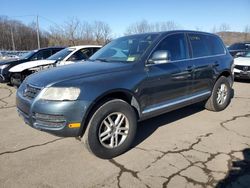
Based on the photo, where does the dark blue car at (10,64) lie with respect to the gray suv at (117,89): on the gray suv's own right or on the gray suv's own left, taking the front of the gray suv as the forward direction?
on the gray suv's own right

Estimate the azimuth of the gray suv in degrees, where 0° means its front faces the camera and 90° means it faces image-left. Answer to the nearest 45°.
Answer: approximately 45°
